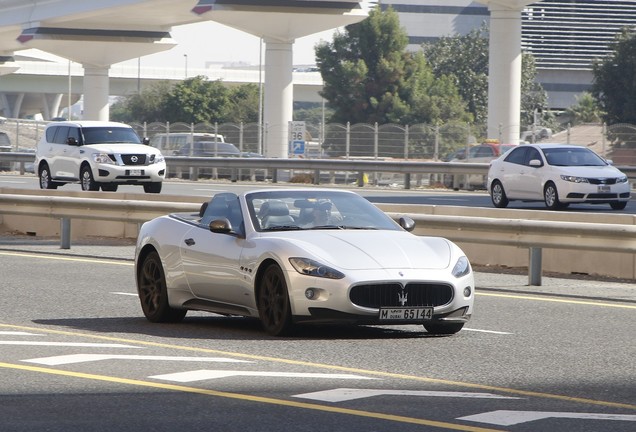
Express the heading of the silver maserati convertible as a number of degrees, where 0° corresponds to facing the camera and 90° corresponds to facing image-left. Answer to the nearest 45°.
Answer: approximately 315°

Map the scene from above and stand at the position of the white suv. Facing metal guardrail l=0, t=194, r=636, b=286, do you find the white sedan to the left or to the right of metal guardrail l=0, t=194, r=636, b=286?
left

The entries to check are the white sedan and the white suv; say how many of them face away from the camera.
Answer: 0

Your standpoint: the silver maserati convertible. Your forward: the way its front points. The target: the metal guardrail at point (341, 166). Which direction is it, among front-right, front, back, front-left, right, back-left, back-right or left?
back-left

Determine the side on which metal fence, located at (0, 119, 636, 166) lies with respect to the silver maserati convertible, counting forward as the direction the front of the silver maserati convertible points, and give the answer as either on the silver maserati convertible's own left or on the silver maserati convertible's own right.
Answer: on the silver maserati convertible's own left

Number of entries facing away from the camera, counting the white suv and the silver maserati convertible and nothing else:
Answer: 0

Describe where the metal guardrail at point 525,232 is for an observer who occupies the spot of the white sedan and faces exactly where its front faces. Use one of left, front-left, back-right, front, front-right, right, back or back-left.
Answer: front-right

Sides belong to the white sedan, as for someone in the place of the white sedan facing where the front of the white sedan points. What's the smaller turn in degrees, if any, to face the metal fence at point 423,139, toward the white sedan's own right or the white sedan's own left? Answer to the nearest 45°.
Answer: approximately 135° to the white sedan's own left

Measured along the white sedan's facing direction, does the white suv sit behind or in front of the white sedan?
behind

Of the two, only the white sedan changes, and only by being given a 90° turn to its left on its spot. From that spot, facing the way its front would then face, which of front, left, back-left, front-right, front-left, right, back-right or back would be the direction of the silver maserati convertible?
back-right

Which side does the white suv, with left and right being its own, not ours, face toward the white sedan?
front

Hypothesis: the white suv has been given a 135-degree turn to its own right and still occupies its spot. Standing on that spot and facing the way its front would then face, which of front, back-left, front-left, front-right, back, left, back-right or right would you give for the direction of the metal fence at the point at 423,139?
back-right

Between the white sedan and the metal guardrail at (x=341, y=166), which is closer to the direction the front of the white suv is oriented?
the white sedan
